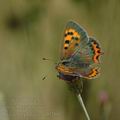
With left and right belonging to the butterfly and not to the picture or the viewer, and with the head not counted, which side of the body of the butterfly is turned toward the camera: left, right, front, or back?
left
